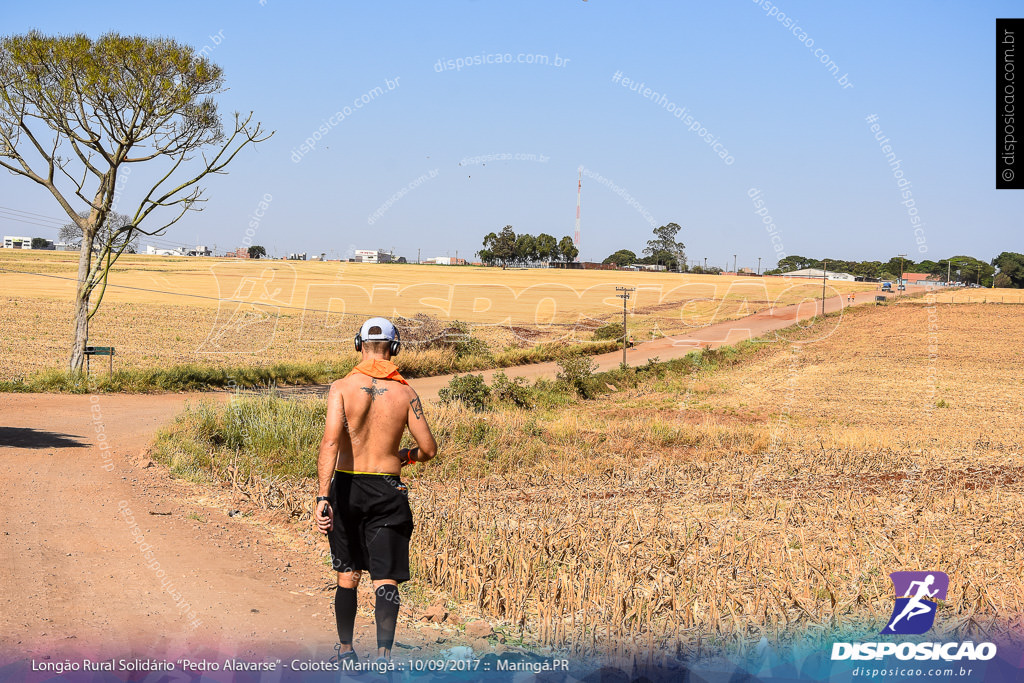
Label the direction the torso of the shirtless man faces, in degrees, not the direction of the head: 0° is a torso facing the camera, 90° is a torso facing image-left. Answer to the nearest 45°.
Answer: approximately 180°

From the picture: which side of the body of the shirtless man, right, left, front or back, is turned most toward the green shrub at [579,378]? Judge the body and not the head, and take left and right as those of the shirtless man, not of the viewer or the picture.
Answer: front

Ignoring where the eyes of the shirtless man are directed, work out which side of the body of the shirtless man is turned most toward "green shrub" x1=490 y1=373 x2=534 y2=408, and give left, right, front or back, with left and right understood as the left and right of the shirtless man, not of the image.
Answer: front

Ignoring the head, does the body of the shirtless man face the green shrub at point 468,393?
yes

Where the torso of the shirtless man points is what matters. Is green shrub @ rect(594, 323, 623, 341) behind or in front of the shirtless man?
in front

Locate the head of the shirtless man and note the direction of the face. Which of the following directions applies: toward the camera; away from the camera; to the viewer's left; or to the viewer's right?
away from the camera
